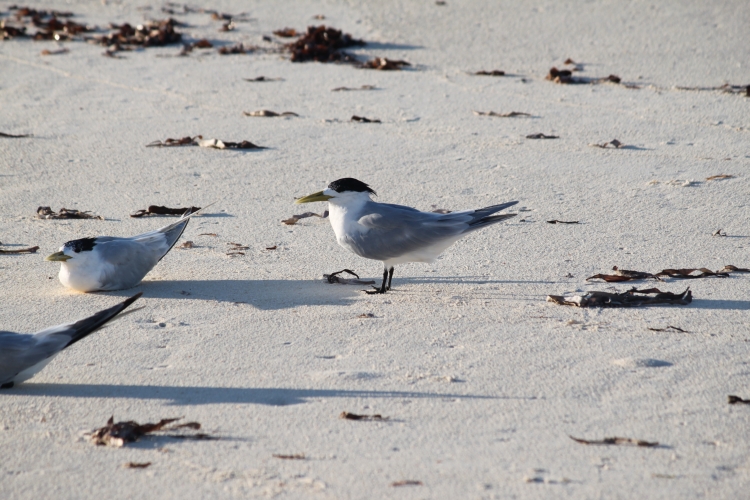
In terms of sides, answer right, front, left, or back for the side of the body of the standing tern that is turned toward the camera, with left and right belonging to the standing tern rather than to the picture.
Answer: left

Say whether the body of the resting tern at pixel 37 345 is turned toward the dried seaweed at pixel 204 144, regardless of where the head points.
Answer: no

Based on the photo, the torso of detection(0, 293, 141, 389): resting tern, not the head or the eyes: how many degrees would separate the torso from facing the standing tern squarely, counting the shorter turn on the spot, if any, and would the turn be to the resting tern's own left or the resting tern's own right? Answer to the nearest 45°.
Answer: approximately 180°

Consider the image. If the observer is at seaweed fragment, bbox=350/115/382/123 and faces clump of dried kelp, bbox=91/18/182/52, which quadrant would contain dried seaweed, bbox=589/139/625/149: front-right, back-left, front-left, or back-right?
back-right

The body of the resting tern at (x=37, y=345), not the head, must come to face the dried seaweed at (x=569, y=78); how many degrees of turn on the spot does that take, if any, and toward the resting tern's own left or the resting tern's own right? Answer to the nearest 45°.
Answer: approximately 135° to the resting tern's own right

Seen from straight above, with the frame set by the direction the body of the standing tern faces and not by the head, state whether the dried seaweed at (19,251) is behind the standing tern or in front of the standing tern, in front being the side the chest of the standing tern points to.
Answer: in front

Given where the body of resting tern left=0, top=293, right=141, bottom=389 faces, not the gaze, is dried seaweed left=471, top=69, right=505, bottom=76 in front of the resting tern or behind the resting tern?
behind

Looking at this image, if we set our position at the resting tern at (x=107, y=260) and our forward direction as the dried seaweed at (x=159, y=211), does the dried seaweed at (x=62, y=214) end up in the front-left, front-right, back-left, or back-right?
front-left

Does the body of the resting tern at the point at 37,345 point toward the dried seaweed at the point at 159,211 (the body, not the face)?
no

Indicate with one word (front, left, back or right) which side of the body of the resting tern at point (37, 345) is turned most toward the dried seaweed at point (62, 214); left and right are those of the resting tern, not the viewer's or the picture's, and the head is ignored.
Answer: right

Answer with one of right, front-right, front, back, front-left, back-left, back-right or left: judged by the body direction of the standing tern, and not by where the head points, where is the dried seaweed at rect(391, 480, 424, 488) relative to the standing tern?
left

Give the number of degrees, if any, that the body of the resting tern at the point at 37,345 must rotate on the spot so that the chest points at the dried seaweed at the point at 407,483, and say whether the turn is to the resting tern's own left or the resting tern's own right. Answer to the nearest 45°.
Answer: approximately 135° to the resting tern's own left

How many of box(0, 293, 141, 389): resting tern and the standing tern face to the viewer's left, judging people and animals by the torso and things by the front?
2

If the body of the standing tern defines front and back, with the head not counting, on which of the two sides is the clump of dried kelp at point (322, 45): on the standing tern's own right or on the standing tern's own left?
on the standing tern's own right

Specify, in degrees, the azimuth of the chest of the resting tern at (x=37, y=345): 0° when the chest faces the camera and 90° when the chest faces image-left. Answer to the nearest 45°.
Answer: approximately 90°

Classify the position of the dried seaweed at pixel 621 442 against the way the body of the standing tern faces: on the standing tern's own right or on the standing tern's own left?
on the standing tern's own left

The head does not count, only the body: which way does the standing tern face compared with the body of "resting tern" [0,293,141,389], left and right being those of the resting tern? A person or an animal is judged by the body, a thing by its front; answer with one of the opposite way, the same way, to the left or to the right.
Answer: the same way

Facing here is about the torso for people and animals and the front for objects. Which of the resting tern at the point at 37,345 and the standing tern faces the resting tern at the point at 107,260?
the standing tern
